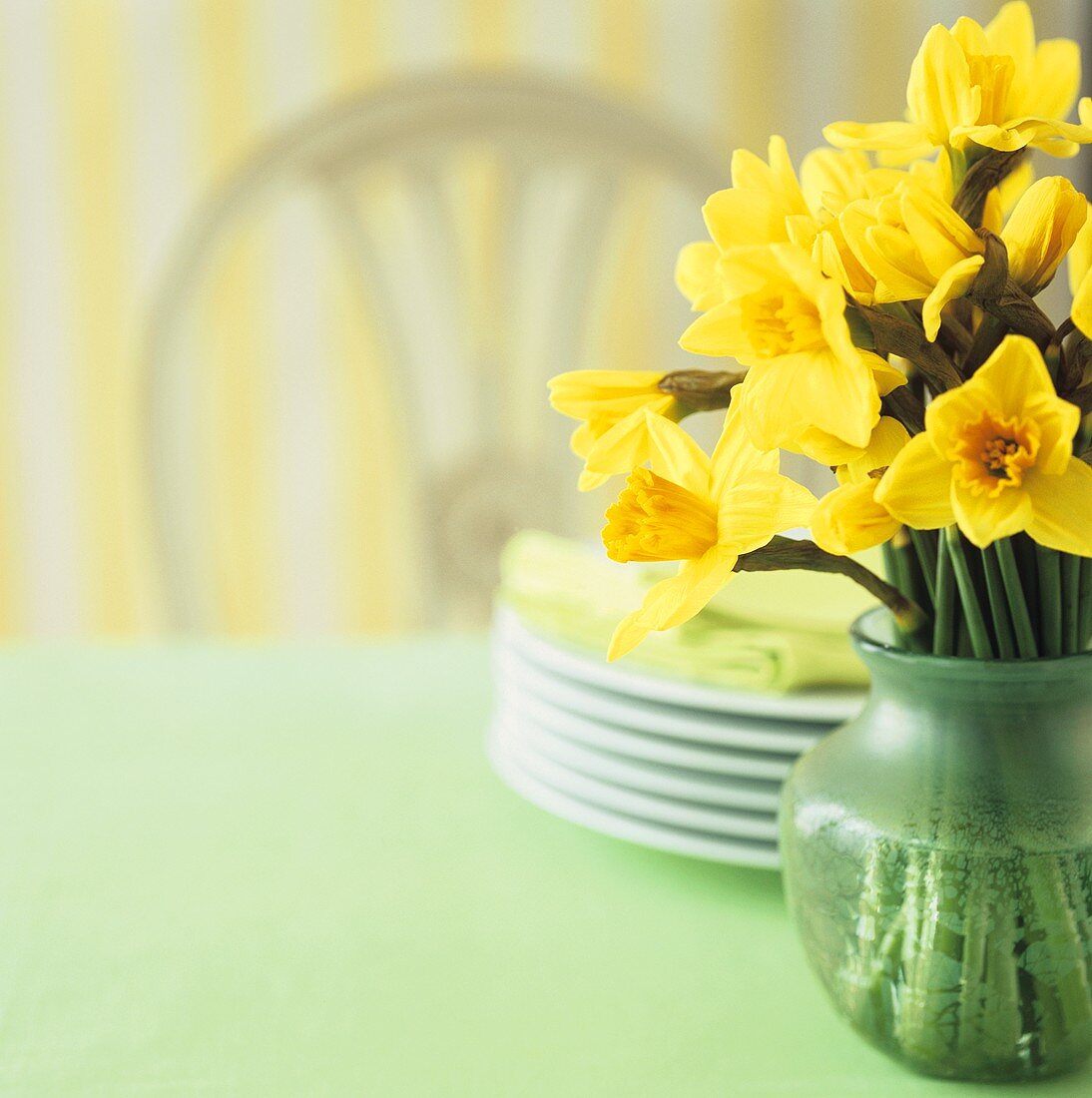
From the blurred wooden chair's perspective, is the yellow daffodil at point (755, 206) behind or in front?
in front

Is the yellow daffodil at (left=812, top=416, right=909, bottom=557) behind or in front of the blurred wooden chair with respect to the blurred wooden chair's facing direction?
in front

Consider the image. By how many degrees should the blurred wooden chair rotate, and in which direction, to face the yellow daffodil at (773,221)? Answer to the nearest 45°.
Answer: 0° — it already faces it

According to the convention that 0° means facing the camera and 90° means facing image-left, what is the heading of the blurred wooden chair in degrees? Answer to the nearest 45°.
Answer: approximately 0°

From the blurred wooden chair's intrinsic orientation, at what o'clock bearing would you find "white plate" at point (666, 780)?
The white plate is roughly at 12 o'clock from the blurred wooden chair.

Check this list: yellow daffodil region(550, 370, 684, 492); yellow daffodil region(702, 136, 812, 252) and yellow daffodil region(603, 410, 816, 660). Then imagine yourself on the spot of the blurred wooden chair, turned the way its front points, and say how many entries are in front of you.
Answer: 3

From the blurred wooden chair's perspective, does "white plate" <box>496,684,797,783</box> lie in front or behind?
in front
